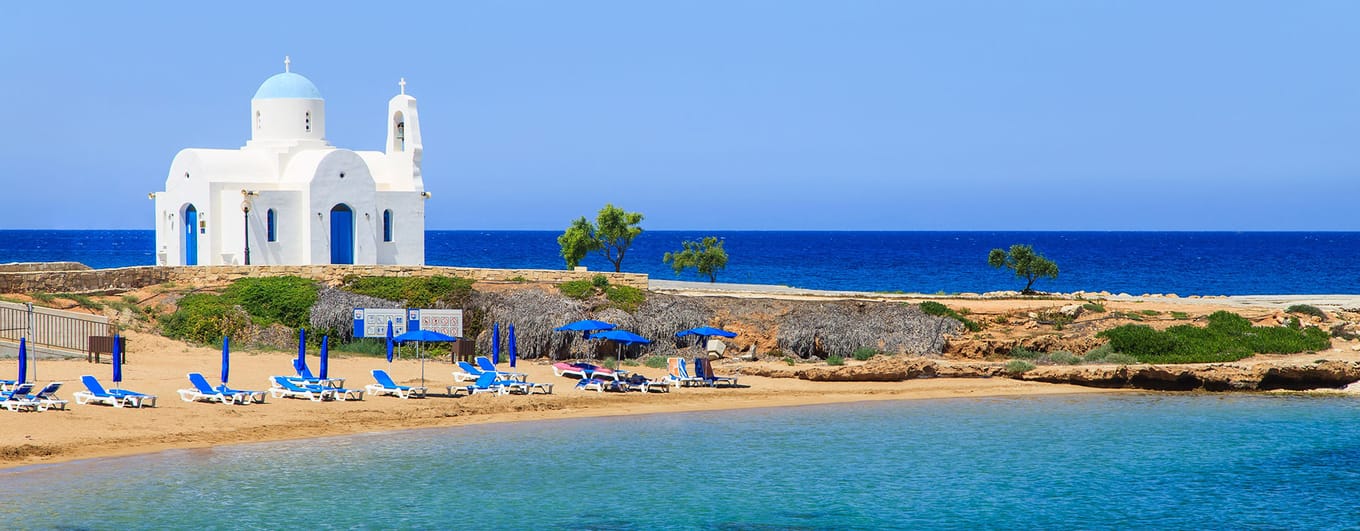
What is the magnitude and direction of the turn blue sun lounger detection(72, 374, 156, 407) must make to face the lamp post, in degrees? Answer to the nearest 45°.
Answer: approximately 90° to its left

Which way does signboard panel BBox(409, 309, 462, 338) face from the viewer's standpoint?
toward the camera

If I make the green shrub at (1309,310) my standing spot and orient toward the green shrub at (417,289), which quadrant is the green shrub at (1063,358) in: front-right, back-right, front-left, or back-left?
front-left

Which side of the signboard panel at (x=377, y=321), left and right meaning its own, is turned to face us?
front

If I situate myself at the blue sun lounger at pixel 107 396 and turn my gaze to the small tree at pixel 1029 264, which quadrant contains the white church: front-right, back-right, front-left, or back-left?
front-left

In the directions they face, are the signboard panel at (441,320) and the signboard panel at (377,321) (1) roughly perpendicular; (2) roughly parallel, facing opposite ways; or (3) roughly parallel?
roughly parallel

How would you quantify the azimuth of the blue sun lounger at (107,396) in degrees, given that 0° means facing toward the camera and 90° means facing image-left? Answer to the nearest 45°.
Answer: approximately 270°

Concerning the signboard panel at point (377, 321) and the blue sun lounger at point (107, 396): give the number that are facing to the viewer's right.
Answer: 1

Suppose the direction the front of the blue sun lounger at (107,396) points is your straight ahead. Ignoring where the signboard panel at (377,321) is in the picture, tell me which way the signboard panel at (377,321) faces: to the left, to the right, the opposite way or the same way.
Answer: to the right

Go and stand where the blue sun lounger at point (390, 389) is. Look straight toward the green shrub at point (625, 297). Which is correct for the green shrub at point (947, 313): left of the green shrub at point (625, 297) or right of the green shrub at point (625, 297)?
right

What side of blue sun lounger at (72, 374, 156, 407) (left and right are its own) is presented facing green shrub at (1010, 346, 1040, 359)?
front

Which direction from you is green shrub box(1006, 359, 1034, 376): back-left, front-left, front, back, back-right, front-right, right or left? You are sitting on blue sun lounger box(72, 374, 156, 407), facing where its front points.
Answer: front

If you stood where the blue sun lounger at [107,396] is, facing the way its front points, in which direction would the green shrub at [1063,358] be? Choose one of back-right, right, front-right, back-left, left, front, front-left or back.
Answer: front

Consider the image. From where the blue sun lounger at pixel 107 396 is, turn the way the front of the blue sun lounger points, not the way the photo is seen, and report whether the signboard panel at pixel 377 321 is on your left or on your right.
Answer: on your left

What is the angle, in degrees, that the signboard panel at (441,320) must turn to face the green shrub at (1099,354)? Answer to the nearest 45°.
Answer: approximately 90° to its left

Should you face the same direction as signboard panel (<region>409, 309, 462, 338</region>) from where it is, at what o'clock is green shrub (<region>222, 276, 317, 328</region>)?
The green shrub is roughly at 4 o'clock from the signboard panel.
